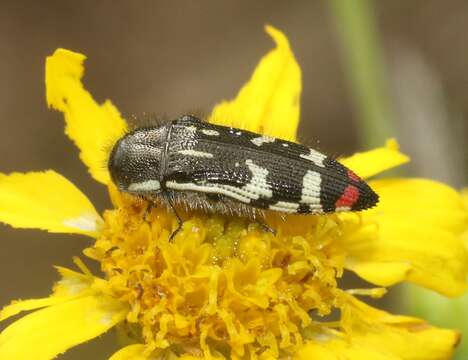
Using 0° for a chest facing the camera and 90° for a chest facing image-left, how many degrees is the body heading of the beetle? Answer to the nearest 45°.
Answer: approximately 90°
